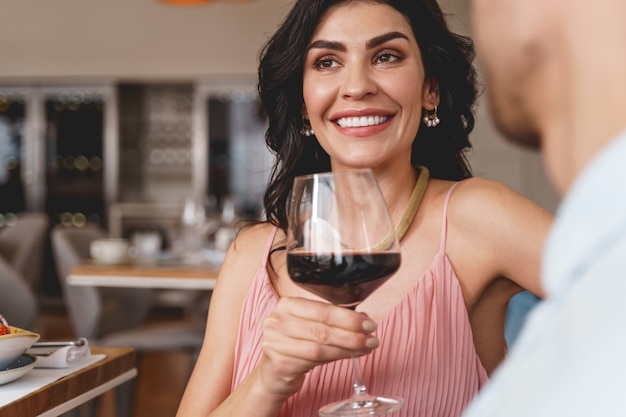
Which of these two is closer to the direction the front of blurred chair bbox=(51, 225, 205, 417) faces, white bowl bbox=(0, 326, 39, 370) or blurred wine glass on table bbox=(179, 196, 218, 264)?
the blurred wine glass on table

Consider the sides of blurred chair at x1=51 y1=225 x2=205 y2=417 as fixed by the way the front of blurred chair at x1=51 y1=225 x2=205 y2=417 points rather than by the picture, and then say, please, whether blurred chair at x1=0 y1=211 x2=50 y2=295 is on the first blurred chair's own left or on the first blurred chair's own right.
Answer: on the first blurred chair's own left

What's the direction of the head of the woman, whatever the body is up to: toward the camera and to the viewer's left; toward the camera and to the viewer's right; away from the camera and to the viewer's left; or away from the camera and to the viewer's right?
toward the camera and to the viewer's right

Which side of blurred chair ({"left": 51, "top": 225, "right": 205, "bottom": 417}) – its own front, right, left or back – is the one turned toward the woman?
right

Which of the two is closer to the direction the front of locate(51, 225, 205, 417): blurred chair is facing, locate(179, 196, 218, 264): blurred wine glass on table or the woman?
the blurred wine glass on table
